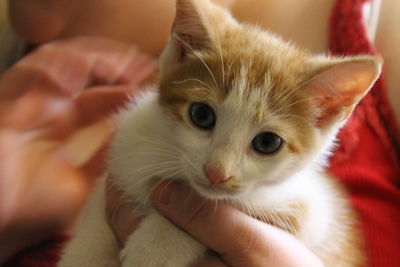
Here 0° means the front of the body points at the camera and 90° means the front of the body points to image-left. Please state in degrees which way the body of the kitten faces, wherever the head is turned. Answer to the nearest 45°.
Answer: approximately 0°
